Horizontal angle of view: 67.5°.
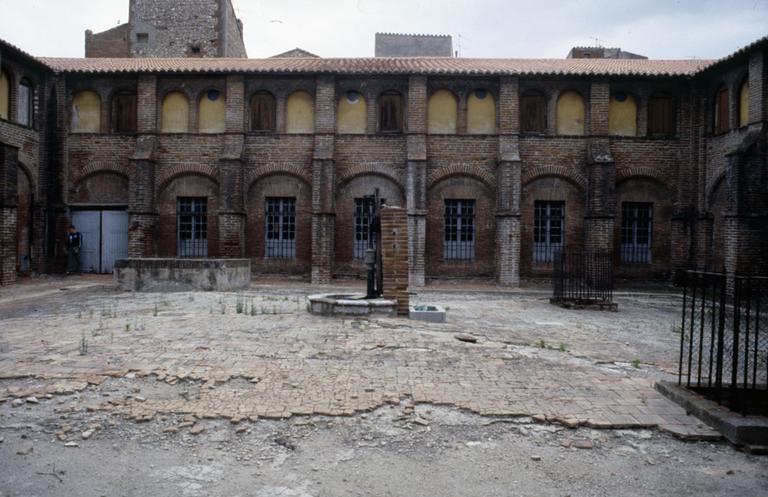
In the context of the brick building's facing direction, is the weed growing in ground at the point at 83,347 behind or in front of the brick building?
in front

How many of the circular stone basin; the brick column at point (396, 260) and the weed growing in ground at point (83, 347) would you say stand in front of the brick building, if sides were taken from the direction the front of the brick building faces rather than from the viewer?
3

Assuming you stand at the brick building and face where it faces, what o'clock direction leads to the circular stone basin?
The circular stone basin is roughly at 12 o'clock from the brick building.

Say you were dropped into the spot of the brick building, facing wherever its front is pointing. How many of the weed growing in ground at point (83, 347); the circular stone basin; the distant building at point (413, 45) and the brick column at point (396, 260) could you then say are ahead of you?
3

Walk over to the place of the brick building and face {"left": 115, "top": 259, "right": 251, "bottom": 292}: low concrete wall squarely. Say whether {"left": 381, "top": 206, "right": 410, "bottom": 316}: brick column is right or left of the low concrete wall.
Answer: left

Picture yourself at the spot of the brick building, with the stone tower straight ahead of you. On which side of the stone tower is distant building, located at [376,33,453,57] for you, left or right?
right

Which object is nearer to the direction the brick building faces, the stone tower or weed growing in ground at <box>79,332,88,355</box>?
the weed growing in ground

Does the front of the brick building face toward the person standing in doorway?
no

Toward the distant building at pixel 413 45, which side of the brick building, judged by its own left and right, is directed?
back

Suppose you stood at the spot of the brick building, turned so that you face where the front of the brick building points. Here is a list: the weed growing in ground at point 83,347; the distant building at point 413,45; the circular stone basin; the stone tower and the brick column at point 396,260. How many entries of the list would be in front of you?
3

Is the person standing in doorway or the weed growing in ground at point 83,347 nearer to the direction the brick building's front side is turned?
the weed growing in ground

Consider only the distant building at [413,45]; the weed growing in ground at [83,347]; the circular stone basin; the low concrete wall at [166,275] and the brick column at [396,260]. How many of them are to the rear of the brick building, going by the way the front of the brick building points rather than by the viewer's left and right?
1

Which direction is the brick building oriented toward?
toward the camera

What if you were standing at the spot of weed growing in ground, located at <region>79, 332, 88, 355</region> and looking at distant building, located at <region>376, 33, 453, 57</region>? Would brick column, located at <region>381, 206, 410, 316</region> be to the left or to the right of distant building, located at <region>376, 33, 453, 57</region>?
right

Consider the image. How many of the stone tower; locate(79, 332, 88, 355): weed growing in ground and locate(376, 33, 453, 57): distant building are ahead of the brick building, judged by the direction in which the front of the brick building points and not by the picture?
1

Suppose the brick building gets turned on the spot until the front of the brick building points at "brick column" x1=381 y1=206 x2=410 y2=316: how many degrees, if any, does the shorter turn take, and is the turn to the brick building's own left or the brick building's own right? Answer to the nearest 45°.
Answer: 0° — it already faces it
